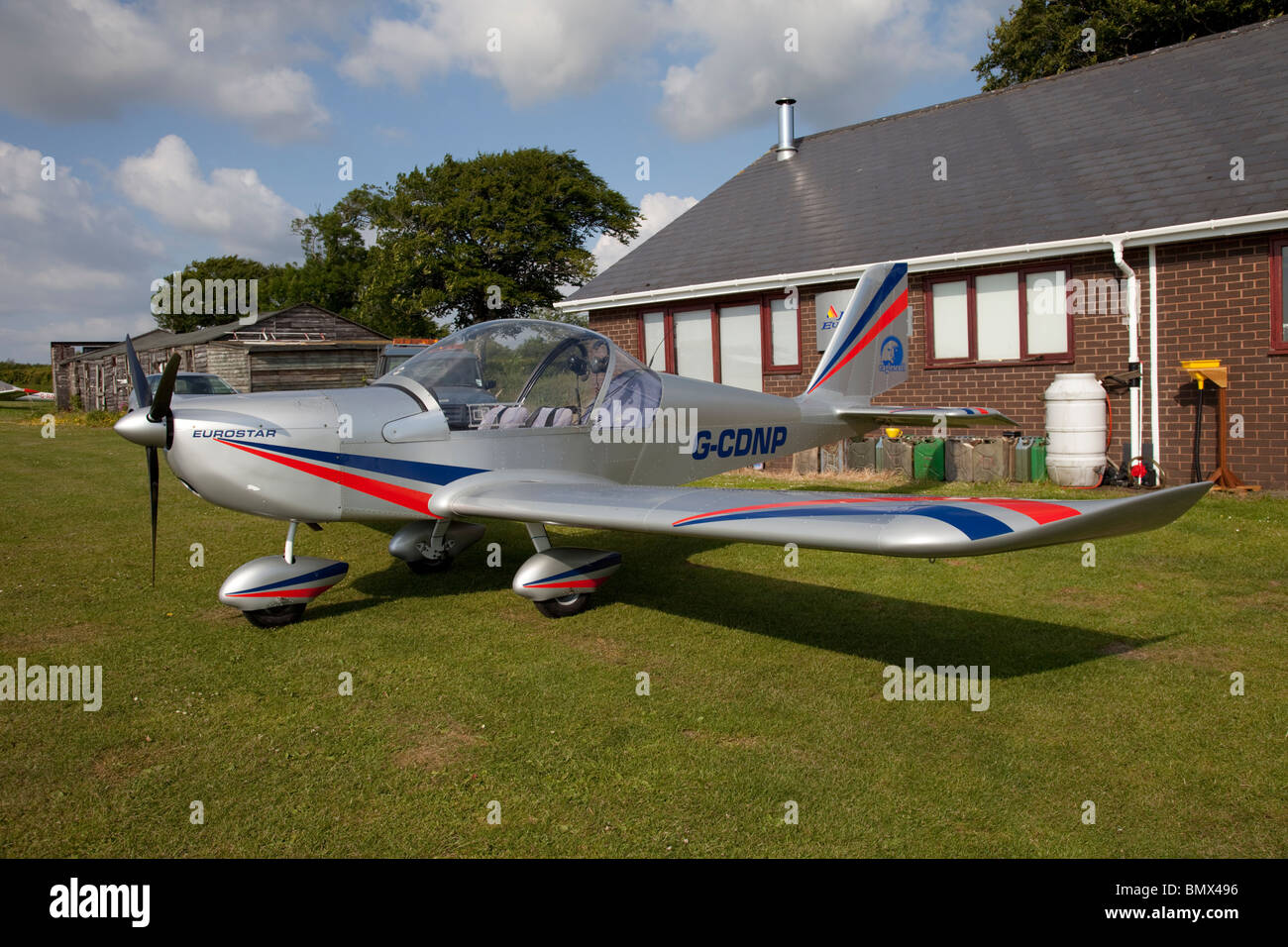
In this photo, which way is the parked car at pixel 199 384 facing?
to the viewer's right

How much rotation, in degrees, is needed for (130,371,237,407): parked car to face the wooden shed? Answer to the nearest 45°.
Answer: approximately 90° to its left

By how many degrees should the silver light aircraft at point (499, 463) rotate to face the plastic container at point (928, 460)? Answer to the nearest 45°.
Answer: approximately 180°

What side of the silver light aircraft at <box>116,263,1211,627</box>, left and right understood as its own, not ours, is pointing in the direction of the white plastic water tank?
back

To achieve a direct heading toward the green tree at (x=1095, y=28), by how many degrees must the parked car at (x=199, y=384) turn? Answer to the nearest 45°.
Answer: approximately 90° to its left

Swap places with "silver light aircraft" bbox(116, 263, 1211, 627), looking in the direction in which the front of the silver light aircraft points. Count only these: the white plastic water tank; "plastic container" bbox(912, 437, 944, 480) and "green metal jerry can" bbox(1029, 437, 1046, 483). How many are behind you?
3

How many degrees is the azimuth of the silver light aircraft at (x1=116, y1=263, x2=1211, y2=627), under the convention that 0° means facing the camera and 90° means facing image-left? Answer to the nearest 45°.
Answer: approximately 45°

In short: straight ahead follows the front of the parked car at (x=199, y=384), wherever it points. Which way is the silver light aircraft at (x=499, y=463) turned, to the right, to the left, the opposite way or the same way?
to the right

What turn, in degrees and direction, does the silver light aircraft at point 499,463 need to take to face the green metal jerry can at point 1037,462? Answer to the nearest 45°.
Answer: approximately 180°

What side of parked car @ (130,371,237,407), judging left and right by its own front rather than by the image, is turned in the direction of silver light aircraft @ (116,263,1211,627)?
right
